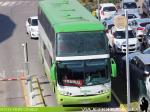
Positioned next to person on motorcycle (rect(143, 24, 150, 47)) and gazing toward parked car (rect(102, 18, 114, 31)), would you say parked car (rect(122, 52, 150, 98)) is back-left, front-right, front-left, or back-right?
back-left

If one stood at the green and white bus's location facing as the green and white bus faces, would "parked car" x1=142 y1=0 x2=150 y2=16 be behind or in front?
behind

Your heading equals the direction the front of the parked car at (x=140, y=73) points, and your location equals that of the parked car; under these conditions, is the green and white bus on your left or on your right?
on your right

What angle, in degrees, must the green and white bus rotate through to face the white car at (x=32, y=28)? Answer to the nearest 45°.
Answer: approximately 180°

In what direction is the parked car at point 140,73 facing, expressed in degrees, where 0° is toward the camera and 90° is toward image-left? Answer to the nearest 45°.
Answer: approximately 315°

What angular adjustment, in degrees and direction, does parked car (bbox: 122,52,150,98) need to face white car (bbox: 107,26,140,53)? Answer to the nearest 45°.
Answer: approximately 135° to its left

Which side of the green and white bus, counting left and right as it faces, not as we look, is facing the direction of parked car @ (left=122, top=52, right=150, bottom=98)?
left

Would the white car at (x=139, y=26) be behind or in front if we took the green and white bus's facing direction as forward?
behind

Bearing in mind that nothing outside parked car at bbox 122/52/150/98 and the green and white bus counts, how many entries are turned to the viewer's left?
0

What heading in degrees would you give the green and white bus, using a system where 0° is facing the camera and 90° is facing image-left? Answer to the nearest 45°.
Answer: approximately 0°

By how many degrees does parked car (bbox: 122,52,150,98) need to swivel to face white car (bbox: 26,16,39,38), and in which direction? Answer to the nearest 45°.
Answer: approximately 180°
